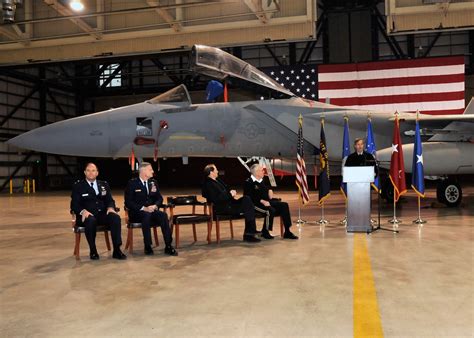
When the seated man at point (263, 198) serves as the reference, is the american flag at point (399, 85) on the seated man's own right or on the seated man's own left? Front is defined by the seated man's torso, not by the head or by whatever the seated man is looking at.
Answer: on the seated man's own left

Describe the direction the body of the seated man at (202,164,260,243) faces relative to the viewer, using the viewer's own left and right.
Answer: facing to the right of the viewer

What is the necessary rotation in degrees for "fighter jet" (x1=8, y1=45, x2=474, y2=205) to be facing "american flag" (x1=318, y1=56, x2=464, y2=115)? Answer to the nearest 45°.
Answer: approximately 135° to its right

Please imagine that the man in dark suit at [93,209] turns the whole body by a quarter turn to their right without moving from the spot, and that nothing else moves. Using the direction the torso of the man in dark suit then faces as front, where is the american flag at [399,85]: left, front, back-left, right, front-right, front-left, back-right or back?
back-right

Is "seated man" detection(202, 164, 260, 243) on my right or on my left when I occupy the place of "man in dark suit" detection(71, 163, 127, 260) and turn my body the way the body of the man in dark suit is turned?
on my left

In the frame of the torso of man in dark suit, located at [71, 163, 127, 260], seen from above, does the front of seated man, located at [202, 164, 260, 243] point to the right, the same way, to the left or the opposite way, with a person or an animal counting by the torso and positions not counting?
to the left

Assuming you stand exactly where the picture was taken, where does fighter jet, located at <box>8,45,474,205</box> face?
facing to the left of the viewer

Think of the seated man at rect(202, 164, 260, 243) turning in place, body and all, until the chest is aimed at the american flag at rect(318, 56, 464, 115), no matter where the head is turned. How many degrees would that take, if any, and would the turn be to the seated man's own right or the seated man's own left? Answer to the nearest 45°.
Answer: approximately 45° to the seated man's own left

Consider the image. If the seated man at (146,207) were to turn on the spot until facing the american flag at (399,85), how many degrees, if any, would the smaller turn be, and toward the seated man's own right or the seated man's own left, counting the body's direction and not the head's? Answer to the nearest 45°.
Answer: approximately 90° to the seated man's own left

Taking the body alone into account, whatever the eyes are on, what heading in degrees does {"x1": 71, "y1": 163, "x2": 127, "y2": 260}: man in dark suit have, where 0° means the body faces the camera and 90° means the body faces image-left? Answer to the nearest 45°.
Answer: approximately 0°

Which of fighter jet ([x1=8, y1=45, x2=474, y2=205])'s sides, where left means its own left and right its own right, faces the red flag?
back

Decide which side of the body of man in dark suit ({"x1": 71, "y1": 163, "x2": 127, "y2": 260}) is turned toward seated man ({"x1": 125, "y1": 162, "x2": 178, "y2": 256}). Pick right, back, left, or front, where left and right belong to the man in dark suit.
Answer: left

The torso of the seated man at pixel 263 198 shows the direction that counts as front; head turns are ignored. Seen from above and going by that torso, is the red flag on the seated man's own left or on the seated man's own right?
on the seated man's own left
